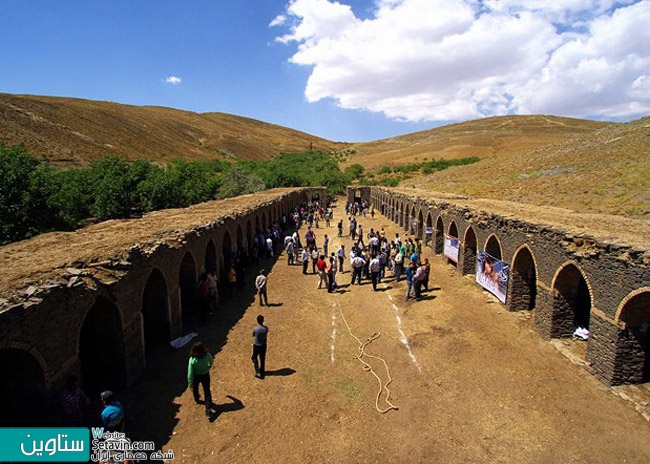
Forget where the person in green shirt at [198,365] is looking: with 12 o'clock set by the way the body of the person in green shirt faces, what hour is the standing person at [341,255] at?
The standing person is roughly at 1 o'clock from the person in green shirt.

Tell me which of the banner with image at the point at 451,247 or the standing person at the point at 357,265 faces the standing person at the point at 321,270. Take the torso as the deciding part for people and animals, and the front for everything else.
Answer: the banner with image

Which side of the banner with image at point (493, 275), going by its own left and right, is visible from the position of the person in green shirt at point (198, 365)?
front

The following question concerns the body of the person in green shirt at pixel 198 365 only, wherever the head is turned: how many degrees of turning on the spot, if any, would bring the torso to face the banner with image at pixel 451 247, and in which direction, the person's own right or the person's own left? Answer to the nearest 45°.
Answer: approximately 45° to the person's own right

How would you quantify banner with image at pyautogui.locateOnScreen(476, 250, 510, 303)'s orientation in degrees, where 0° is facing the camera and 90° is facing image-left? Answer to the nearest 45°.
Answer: approximately 45°

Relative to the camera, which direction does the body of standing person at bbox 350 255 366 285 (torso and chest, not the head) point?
away from the camera

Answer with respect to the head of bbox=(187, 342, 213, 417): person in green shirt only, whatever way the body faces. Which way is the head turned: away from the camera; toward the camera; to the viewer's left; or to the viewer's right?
away from the camera

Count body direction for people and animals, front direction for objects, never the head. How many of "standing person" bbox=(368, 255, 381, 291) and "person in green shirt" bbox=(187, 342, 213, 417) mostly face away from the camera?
2

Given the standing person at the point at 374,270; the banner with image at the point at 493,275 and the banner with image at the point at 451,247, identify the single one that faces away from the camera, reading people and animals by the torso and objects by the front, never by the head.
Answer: the standing person

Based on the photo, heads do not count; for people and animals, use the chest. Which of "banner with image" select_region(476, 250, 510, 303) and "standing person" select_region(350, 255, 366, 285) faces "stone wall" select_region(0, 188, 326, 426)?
the banner with image

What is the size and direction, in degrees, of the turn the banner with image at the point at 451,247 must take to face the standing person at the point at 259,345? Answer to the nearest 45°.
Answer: approximately 45° to its left

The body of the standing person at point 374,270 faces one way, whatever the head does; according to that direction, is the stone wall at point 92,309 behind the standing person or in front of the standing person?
behind

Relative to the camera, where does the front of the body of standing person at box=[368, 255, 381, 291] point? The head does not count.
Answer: away from the camera

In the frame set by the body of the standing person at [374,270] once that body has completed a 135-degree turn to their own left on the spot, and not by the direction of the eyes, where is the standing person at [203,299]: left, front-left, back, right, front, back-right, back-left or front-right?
front

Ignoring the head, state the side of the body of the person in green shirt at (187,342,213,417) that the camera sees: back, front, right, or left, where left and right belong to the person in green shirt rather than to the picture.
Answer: back
